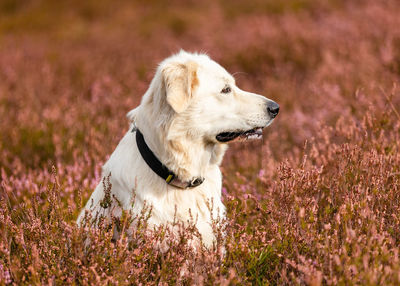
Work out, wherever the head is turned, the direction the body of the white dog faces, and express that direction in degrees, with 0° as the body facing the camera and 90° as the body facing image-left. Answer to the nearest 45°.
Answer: approximately 315°
